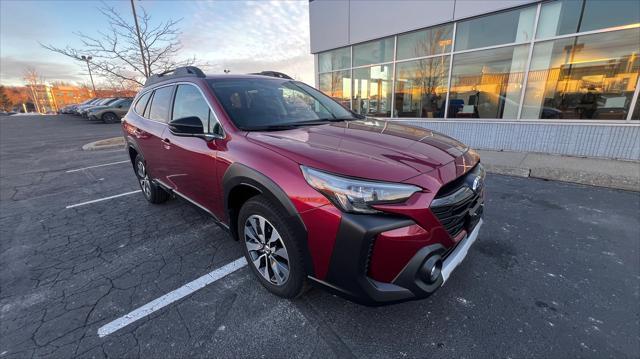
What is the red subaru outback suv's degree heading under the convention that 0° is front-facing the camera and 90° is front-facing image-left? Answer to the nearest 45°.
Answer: approximately 315°

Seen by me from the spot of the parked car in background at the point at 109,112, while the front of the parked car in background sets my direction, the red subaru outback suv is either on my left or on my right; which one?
on my left

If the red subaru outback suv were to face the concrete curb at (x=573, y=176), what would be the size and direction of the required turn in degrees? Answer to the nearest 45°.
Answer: approximately 90° to its left

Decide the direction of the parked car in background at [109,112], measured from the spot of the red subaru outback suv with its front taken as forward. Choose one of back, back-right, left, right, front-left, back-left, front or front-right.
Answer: back

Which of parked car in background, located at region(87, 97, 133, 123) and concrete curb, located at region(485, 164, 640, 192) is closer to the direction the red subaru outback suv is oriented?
the concrete curb

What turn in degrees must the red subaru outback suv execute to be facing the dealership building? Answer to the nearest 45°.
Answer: approximately 90° to its left

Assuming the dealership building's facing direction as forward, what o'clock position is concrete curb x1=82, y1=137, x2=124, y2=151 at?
The concrete curb is roughly at 1 o'clock from the dealership building.

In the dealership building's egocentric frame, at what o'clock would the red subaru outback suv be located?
The red subaru outback suv is roughly at 11 o'clock from the dealership building.

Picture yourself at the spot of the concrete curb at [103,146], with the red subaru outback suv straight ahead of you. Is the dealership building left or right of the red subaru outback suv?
left

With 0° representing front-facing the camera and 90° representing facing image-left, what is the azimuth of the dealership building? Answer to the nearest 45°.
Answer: approximately 45°
